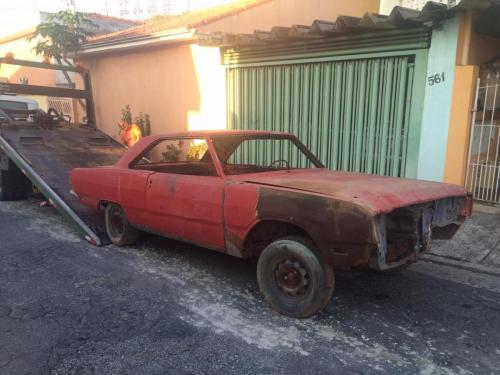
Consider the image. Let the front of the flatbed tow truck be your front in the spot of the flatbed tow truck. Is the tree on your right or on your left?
on your right

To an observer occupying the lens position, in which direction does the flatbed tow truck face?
facing away from the viewer and to the left of the viewer

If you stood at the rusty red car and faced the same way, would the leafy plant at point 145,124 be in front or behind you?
behind

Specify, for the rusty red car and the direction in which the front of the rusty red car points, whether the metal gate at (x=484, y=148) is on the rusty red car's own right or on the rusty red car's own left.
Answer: on the rusty red car's own left

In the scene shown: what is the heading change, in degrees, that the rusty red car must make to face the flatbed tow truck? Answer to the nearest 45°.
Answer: approximately 180°

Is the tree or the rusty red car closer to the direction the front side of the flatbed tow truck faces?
the tree

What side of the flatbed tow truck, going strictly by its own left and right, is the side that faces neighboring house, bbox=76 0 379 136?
right
